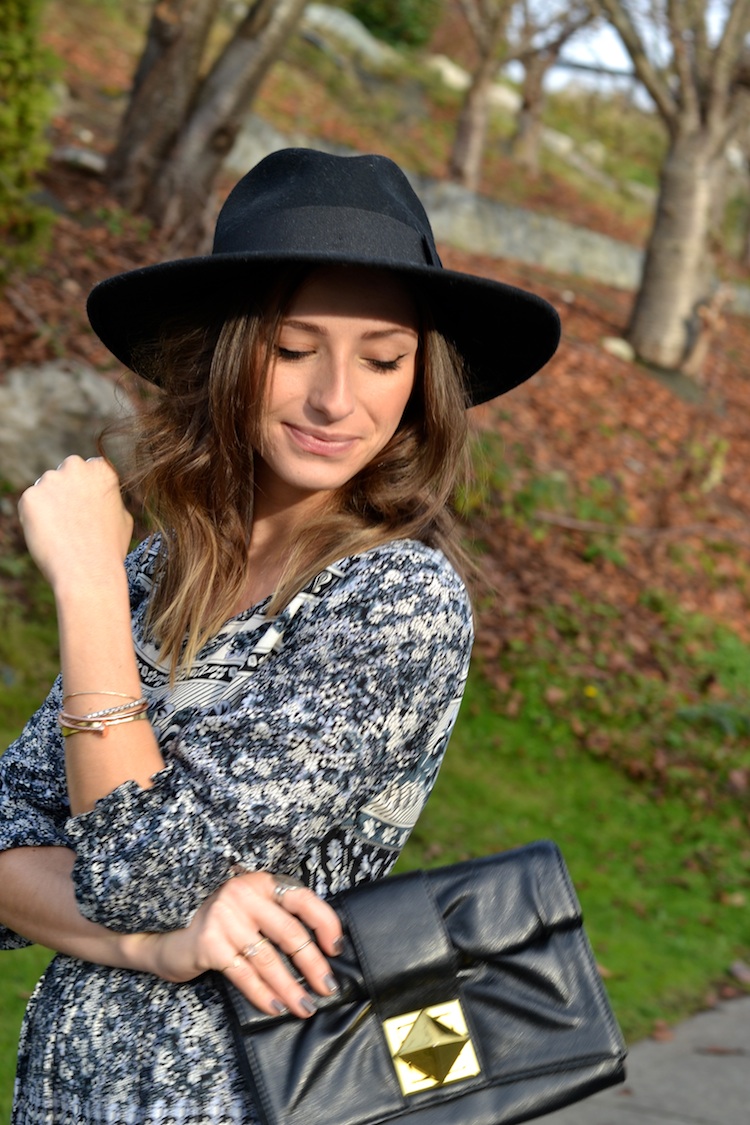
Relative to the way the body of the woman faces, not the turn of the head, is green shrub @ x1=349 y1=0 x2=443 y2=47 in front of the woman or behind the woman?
behind

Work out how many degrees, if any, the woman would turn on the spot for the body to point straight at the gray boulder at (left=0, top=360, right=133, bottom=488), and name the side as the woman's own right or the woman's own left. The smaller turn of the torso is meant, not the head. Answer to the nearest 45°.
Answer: approximately 135° to the woman's own right

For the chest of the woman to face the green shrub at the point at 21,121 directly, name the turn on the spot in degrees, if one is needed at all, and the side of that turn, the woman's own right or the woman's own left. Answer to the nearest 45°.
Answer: approximately 135° to the woman's own right

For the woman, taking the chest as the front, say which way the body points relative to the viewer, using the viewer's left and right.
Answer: facing the viewer and to the left of the viewer
